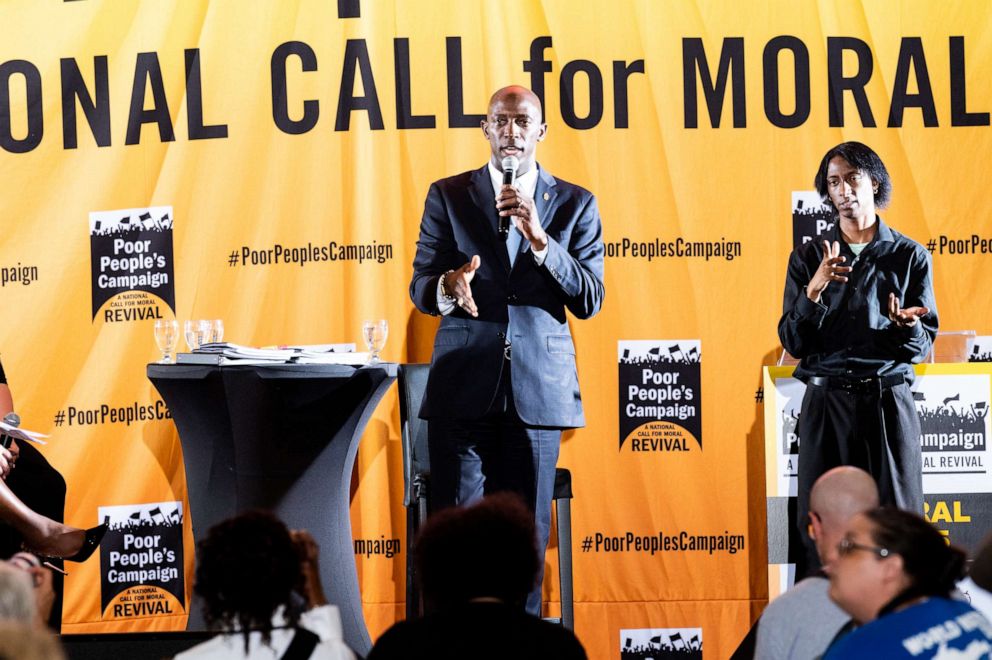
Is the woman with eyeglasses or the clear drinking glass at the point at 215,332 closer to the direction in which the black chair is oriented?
the woman with eyeglasses

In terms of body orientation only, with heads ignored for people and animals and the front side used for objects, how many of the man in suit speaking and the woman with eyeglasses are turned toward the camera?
1

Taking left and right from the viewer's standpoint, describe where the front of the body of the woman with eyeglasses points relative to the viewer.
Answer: facing away from the viewer and to the left of the viewer

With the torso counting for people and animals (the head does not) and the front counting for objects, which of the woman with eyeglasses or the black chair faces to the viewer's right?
the black chair

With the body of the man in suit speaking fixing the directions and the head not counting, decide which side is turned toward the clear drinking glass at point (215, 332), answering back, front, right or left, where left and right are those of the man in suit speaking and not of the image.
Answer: right

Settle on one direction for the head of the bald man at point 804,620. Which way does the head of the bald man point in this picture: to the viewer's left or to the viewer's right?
to the viewer's left

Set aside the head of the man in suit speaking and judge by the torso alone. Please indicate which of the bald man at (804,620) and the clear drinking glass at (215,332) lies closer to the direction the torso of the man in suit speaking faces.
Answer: the bald man

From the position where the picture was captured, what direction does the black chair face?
facing to the right of the viewer
